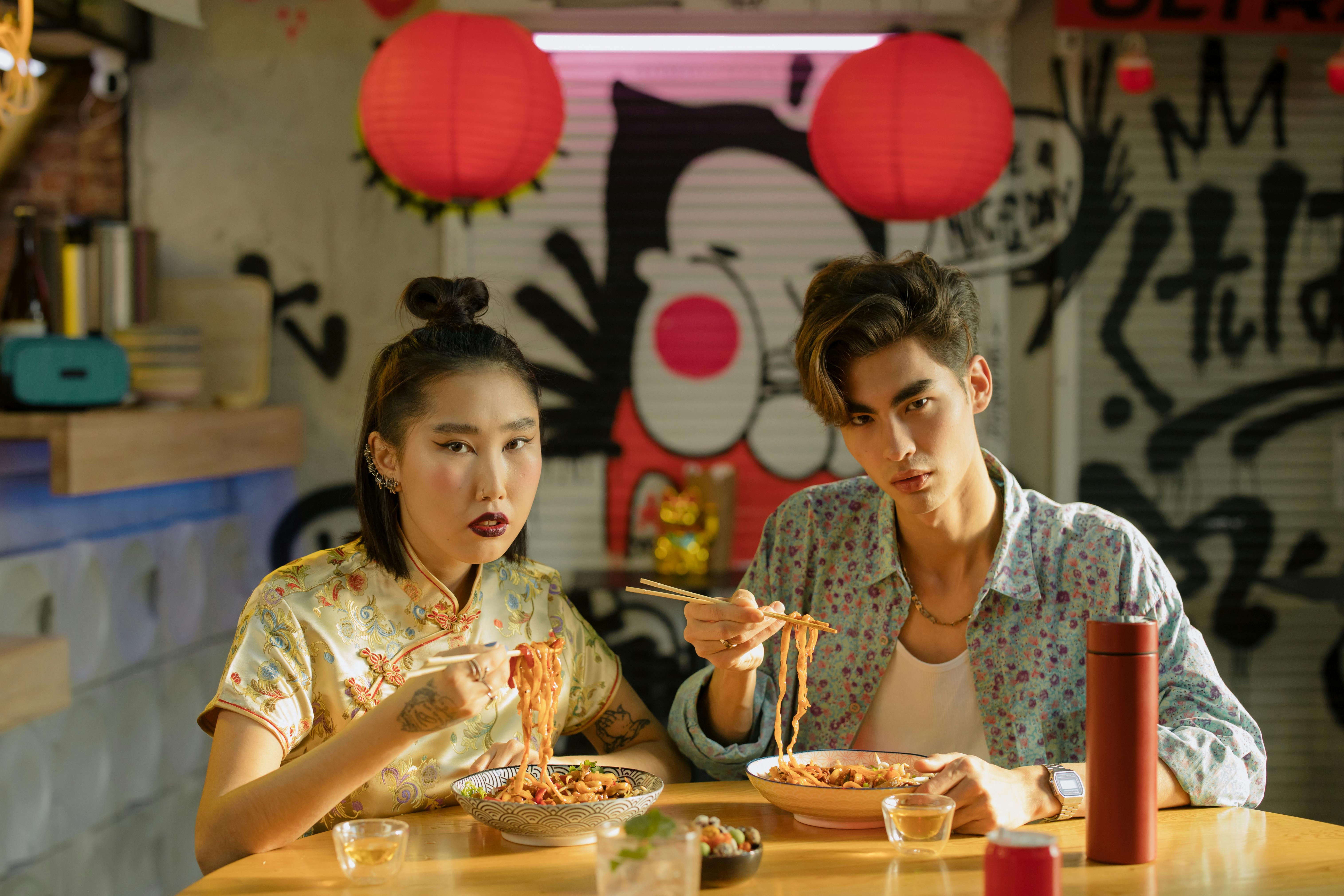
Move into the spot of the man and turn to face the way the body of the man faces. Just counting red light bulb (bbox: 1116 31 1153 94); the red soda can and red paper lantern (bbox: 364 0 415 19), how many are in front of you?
1

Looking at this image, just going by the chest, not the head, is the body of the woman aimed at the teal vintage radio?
no

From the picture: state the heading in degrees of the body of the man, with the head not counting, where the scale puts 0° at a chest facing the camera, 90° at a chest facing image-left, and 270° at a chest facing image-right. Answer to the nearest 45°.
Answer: approximately 0°

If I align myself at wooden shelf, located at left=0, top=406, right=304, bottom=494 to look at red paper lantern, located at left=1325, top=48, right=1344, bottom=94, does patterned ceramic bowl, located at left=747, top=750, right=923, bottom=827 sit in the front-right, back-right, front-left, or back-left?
front-right

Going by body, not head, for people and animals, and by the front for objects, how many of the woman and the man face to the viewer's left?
0

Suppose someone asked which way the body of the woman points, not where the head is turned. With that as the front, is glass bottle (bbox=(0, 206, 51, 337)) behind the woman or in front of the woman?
behind

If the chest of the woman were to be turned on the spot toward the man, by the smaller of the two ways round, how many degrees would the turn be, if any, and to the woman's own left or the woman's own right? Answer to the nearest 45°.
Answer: approximately 45° to the woman's own left

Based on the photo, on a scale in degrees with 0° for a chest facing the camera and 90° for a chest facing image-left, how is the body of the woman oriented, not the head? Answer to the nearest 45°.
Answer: approximately 315°

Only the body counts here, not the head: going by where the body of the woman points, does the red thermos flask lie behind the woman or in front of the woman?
in front

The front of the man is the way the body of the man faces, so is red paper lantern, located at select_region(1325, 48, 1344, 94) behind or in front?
behind

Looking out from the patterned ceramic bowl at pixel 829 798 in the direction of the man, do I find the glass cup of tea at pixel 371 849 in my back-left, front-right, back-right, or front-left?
back-left
